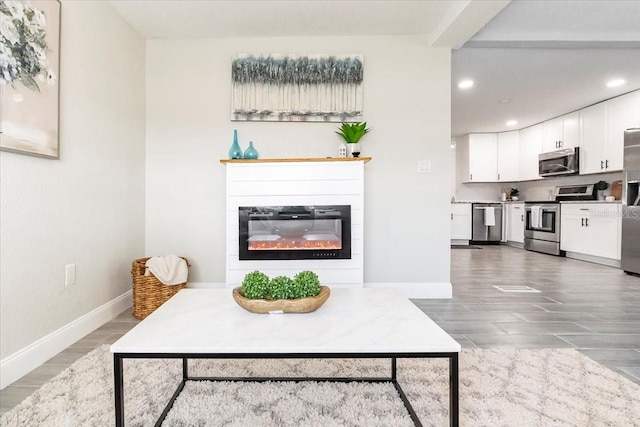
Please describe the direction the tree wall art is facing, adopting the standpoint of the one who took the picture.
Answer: facing the viewer

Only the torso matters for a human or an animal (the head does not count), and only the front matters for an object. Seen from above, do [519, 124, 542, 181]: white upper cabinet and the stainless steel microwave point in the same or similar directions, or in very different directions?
same or similar directions

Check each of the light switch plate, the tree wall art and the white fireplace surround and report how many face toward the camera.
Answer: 3

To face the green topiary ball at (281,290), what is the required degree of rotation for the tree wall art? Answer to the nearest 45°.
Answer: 0° — it already faces it

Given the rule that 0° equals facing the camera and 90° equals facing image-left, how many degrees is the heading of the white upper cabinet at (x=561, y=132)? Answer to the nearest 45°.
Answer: approximately 45°

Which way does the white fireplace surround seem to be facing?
toward the camera

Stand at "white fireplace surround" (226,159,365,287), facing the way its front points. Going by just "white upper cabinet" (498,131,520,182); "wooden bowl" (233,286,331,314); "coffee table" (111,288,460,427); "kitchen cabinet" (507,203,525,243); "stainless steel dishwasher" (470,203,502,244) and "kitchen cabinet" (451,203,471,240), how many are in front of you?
2

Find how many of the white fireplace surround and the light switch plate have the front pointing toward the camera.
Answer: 2

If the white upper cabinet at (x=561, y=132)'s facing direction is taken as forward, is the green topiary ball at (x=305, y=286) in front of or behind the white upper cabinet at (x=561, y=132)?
in front

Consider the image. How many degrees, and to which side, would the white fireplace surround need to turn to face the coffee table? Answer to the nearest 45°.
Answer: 0° — it already faces it

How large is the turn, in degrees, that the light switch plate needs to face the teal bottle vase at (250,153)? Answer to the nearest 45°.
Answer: approximately 45° to its right
